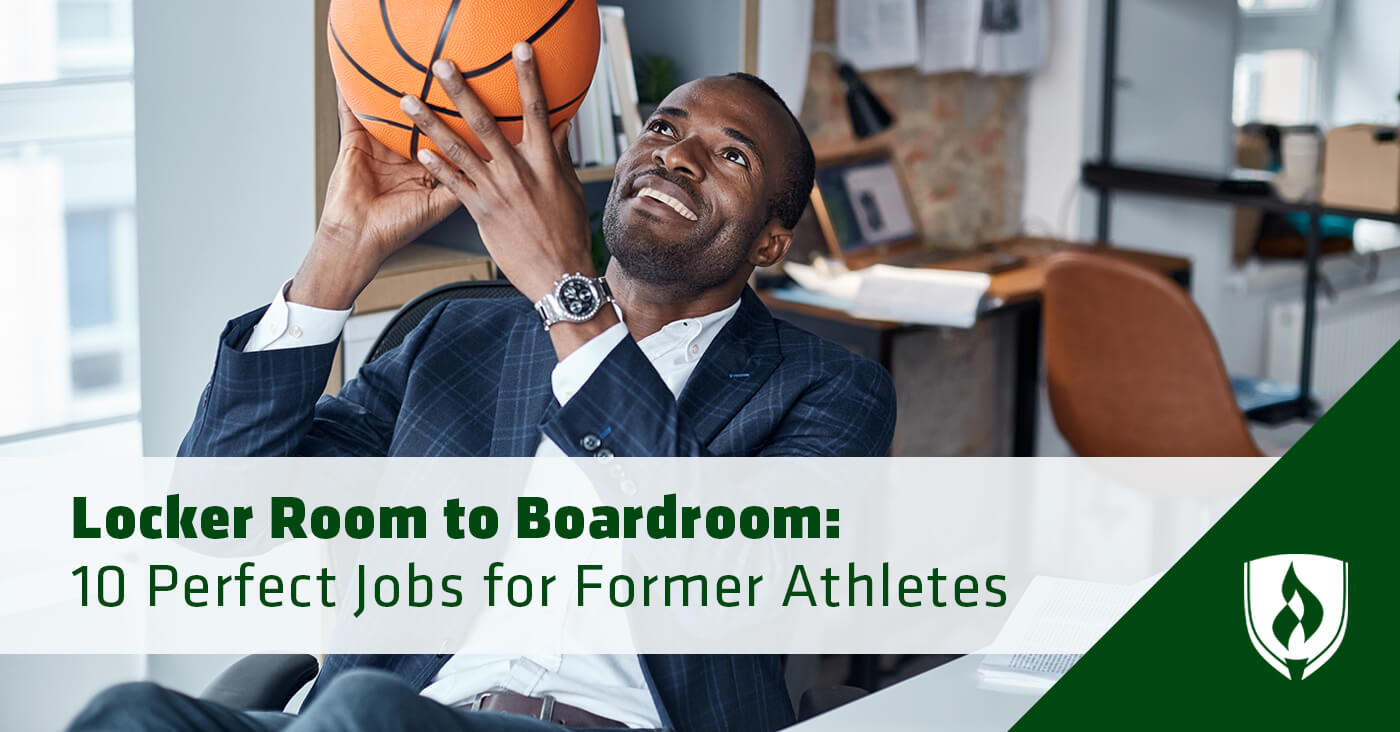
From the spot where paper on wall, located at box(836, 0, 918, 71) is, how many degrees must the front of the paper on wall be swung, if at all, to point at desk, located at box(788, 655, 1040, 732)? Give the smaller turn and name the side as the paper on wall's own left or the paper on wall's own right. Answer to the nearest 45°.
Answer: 0° — it already faces it

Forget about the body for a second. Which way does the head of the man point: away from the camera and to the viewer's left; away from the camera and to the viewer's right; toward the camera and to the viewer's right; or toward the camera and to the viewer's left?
toward the camera and to the viewer's left

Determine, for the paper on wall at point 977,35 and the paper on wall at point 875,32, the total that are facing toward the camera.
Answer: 2

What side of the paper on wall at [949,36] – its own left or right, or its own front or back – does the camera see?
front

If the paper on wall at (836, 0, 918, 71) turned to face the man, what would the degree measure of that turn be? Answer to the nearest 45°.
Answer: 0° — it already faces them

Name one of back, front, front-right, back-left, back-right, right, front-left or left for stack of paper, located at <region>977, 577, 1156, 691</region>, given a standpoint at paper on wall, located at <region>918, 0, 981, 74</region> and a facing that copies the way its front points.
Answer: front

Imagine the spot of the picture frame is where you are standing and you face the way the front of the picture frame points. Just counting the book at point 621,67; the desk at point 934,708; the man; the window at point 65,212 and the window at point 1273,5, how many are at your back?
1

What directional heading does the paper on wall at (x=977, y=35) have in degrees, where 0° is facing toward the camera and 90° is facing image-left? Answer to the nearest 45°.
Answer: approximately 0°

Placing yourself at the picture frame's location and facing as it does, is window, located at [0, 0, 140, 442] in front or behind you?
in front

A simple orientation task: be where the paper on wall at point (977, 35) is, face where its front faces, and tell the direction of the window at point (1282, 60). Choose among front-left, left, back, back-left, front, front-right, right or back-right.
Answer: back-left

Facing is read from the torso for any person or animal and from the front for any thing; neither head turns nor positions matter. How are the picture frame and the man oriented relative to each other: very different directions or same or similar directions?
same or similar directions

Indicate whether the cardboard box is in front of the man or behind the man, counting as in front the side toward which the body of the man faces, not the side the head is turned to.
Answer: behind
